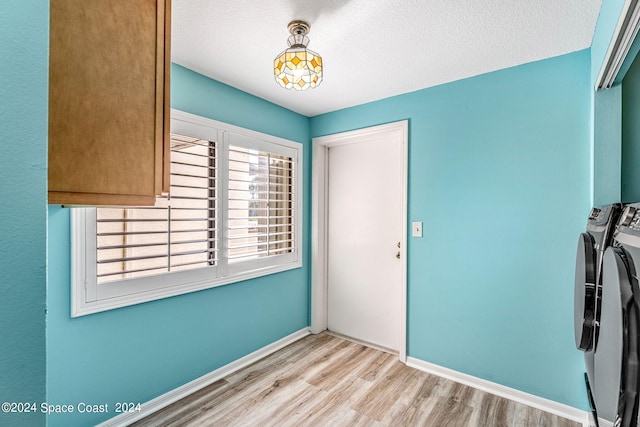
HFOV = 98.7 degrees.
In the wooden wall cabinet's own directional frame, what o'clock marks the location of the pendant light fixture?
The pendant light fixture is roughly at 11 o'clock from the wooden wall cabinet.

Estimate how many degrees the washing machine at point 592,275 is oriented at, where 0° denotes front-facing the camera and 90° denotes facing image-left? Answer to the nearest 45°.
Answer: approximately 90°

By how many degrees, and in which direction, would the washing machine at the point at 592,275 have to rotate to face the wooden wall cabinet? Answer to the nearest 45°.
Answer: approximately 45° to its left

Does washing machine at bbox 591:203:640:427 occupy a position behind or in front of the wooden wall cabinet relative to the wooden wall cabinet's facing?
in front

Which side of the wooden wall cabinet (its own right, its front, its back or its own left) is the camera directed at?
right

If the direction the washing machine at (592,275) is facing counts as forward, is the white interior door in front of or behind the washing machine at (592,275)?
in front

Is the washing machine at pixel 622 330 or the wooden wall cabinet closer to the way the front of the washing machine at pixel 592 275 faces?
the wooden wall cabinet

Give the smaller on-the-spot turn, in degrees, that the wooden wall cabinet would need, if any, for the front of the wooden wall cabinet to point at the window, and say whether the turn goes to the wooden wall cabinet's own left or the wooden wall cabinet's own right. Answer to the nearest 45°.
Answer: approximately 45° to the wooden wall cabinet's own left

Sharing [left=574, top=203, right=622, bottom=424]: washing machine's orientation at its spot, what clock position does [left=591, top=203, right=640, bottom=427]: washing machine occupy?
[left=591, top=203, right=640, bottom=427]: washing machine is roughly at 9 o'clock from [left=574, top=203, right=622, bottom=424]: washing machine.

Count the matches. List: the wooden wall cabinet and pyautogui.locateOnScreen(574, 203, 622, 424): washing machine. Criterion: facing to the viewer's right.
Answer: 1

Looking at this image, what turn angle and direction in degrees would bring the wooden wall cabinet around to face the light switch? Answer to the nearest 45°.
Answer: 0° — it already faces it

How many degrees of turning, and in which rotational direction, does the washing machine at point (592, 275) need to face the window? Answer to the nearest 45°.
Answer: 0° — it already faces it

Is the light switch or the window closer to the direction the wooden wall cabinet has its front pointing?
the light switch

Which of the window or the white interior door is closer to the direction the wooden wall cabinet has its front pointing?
the white interior door

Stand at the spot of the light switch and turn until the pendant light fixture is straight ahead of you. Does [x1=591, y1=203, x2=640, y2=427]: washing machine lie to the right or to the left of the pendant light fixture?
left
